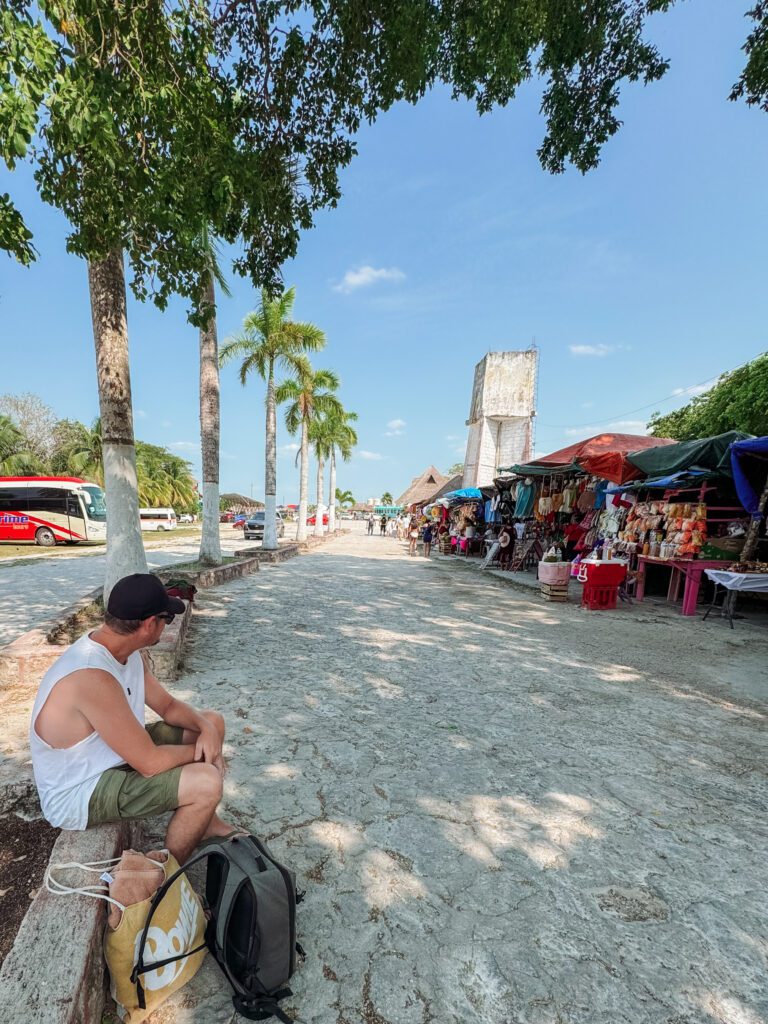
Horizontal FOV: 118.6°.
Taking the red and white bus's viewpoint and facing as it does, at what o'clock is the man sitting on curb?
The man sitting on curb is roughly at 3 o'clock from the red and white bus.

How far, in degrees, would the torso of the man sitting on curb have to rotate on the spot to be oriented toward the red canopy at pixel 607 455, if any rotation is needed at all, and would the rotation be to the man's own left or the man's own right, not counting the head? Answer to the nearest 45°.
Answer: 0° — they already face it

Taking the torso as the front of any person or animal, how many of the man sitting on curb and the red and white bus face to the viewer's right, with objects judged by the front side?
2

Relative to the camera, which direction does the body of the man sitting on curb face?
to the viewer's right

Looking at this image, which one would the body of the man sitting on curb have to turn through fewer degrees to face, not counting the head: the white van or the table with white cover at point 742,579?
the table with white cover

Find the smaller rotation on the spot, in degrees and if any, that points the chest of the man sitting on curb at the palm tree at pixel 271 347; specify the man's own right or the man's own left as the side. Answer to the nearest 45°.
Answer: approximately 45° to the man's own left

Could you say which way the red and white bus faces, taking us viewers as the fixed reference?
facing to the right of the viewer

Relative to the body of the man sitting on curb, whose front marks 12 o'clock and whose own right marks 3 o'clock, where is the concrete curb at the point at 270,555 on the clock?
The concrete curb is roughly at 10 o'clock from the man sitting on curb.

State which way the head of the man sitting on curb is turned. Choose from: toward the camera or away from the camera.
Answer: away from the camera
